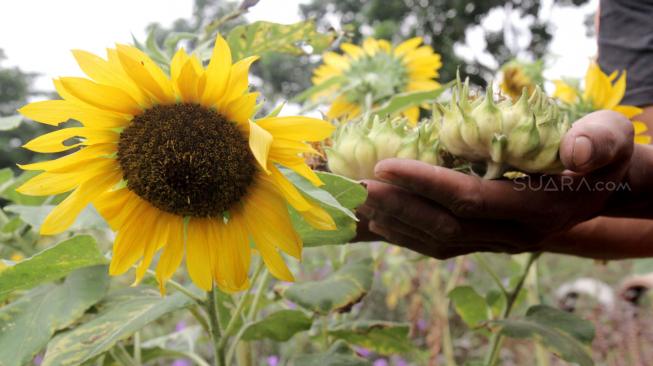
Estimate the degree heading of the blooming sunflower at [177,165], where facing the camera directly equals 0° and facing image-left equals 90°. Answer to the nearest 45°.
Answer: approximately 0°

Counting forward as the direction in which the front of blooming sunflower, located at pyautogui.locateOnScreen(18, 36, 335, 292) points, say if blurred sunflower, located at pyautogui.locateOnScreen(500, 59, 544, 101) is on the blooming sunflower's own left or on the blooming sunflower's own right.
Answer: on the blooming sunflower's own left
